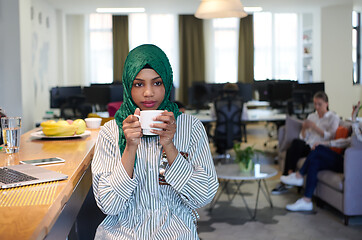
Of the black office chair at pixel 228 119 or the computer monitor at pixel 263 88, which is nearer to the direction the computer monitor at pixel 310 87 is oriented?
the black office chair

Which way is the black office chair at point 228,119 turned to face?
away from the camera

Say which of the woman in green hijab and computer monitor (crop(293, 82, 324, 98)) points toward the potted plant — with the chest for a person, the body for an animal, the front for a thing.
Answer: the computer monitor

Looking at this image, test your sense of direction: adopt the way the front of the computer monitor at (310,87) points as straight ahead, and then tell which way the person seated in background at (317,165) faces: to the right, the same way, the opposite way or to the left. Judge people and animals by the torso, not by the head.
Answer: to the right

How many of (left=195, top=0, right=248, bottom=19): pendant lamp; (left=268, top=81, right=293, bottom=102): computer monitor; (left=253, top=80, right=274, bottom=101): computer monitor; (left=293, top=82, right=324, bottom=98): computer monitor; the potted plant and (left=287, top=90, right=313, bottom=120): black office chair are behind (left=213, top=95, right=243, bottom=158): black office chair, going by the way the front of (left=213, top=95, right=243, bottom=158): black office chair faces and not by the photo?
2

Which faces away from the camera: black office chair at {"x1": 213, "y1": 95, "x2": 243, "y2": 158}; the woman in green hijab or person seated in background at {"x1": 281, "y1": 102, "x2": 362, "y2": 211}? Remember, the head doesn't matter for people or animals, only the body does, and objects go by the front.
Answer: the black office chair

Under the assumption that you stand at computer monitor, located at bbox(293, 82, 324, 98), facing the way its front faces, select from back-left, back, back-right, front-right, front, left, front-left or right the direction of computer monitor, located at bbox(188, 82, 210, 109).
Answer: right

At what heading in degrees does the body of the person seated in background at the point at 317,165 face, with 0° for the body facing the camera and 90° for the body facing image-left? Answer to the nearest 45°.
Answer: approximately 90°

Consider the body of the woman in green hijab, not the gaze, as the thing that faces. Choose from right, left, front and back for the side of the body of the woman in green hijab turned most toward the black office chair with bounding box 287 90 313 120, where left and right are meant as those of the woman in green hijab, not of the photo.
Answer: back

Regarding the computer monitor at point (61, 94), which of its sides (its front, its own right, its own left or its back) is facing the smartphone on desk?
front

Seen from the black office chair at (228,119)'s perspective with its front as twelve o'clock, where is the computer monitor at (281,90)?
The computer monitor is roughly at 1 o'clock from the black office chair.

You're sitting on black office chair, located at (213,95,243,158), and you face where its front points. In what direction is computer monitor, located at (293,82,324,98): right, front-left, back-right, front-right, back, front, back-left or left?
front-right

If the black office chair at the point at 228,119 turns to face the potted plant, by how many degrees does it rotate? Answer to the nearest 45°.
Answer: approximately 180°

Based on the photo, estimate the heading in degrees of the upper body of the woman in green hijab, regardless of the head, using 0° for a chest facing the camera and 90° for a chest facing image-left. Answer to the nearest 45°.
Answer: approximately 0°
